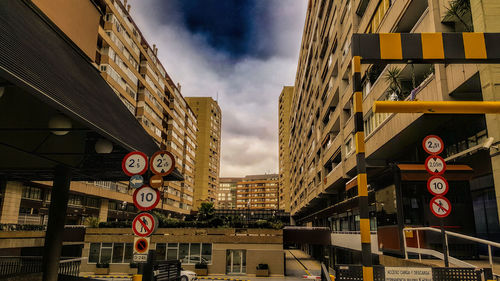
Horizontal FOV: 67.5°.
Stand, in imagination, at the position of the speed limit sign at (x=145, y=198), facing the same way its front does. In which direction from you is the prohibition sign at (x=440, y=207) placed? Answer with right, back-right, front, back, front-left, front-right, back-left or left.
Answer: left

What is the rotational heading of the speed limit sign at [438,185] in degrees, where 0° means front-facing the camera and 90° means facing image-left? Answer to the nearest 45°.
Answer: approximately 0°

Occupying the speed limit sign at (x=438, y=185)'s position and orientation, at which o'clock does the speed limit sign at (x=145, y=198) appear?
the speed limit sign at (x=145, y=198) is roughly at 2 o'clock from the speed limit sign at (x=438, y=185).

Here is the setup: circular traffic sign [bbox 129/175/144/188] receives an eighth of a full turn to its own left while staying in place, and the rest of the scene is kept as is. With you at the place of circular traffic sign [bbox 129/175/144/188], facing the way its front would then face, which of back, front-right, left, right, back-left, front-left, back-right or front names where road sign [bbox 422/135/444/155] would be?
front-left

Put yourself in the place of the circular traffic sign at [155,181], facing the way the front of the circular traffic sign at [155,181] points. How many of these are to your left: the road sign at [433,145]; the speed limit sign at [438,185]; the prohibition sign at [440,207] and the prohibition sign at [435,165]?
4

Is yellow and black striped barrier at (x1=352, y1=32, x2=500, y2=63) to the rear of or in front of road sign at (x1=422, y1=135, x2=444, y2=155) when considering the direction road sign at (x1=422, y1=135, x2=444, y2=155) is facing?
in front

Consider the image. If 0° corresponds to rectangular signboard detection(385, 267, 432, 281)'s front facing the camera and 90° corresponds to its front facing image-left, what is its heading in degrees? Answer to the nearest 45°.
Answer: approximately 0°
